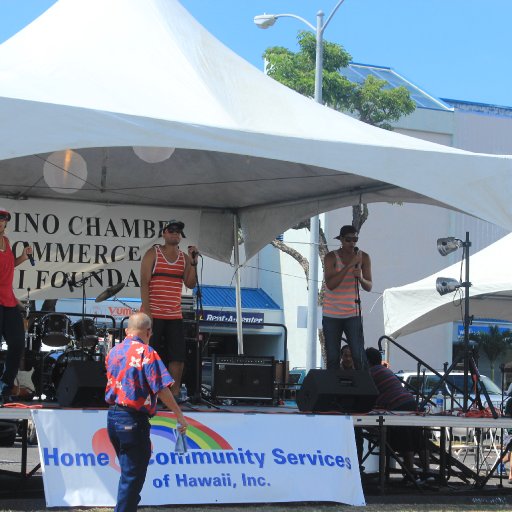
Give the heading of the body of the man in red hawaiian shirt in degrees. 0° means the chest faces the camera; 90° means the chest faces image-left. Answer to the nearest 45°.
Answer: approximately 225°

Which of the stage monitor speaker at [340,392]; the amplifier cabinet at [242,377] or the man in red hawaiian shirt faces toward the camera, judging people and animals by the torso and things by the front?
the amplifier cabinet

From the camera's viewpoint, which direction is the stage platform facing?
toward the camera

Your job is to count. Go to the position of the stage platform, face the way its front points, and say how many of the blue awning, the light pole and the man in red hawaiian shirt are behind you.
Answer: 2

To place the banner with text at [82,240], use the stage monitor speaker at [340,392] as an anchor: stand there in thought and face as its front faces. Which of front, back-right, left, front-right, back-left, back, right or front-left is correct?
front-left

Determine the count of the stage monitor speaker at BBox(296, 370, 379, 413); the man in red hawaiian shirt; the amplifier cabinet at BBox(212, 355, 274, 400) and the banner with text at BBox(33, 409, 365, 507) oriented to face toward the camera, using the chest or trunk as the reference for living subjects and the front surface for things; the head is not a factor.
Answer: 2

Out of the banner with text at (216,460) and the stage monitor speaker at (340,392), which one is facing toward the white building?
the stage monitor speaker

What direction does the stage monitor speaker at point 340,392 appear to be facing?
away from the camera

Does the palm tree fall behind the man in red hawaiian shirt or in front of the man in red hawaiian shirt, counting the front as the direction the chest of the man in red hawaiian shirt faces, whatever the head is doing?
in front

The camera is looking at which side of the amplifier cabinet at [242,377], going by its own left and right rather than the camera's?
front

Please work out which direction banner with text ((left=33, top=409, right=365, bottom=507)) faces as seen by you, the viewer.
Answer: facing the viewer

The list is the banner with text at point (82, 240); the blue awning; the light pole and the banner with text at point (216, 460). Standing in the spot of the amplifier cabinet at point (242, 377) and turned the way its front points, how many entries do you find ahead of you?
1

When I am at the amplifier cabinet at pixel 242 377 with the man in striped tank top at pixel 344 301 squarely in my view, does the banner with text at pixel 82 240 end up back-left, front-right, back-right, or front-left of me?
back-left

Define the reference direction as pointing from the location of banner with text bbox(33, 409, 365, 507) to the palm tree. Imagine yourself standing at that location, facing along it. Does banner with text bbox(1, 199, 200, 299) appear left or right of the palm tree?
left

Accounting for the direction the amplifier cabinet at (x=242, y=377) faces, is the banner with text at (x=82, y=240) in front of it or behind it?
behind
